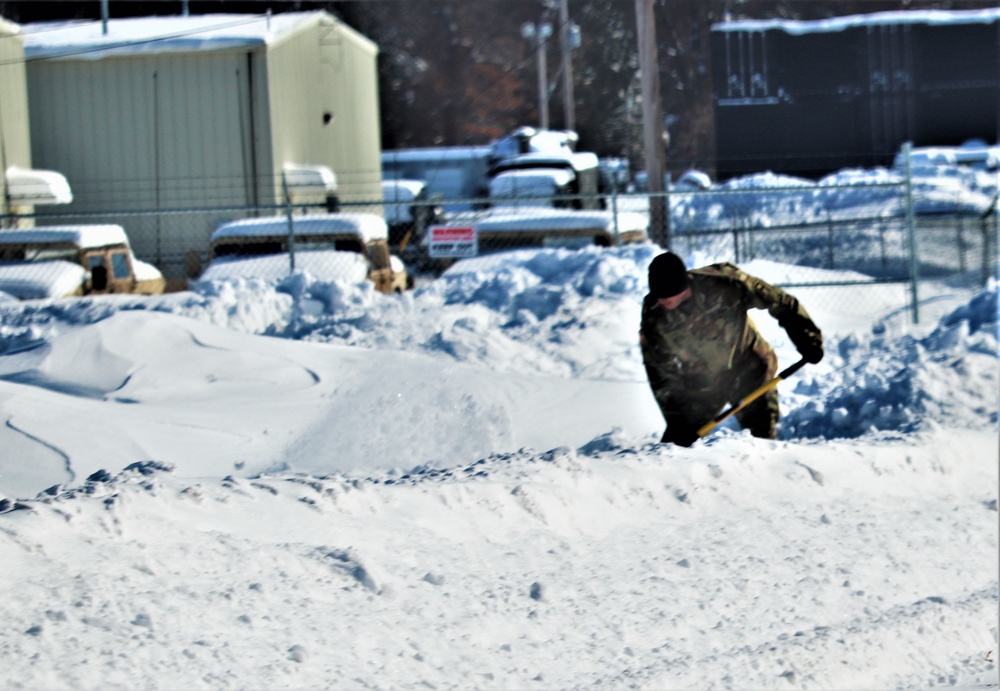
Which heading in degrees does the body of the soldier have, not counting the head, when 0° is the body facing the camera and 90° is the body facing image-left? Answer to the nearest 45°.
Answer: approximately 45°

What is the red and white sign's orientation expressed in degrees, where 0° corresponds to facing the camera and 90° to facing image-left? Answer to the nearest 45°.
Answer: approximately 0°

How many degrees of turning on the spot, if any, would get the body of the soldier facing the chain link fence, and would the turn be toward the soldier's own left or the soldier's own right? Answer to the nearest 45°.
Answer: approximately 135° to the soldier's own right

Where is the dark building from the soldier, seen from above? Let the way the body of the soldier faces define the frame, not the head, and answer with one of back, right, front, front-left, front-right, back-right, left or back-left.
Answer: back-right

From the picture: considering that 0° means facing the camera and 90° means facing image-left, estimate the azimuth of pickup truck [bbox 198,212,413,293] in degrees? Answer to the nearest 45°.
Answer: approximately 45°

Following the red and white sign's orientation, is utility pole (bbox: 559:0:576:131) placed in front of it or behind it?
behind

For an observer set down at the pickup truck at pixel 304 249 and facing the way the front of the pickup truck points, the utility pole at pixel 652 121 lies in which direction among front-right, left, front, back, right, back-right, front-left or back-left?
back-left

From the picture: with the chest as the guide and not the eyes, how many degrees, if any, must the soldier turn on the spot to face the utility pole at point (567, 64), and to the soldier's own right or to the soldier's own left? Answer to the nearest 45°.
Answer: approximately 135° to the soldier's own right

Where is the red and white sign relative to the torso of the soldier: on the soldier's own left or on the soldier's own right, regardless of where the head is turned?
on the soldier's own right

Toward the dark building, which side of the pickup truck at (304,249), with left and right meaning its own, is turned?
back
